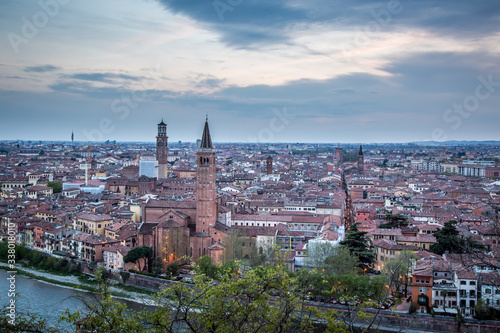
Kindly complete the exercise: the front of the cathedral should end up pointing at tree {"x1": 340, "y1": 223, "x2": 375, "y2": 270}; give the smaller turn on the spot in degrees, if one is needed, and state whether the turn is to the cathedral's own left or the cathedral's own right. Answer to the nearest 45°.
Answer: approximately 135° to the cathedral's own right

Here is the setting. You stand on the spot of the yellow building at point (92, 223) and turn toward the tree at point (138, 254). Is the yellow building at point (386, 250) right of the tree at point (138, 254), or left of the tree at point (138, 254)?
left

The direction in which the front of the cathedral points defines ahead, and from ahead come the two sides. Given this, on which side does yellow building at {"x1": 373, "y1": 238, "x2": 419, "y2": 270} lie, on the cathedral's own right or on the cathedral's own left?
on the cathedral's own right

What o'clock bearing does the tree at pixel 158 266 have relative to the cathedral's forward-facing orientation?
The tree is roughly at 8 o'clock from the cathedral.

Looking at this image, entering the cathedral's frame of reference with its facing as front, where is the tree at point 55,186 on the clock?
The tree is roughly at 11 o'clock from the cathedral.

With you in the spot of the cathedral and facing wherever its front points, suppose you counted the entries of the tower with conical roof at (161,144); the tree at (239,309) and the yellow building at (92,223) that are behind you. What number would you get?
1

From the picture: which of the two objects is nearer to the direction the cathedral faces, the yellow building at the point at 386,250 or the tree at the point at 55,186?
the tree

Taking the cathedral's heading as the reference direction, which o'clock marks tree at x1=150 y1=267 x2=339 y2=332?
The tree is roughly at 6 o'clock from the cathedral.

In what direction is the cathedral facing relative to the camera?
away from the camera

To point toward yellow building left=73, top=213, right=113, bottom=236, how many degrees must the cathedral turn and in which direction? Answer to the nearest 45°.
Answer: approximately 45° to its left
